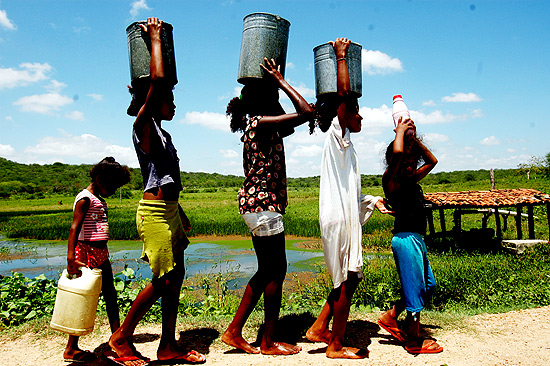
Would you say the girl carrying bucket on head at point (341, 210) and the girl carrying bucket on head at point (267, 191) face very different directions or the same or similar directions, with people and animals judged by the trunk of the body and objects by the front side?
same or similar directions

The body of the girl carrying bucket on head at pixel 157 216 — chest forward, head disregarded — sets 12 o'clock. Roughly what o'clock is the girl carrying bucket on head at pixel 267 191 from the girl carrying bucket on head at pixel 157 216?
the girl carrying bucket on head at pixel 267 191 is roughly at 12 o'clock from the girl carrying bucket on head at pixel 157 216.

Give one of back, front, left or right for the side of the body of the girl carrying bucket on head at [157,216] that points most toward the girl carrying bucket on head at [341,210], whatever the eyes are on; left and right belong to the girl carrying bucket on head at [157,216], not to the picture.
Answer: front

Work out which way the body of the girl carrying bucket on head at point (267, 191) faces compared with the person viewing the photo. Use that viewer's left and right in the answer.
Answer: facing to the right of the viewer

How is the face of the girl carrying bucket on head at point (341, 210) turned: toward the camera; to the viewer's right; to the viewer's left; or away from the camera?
to the viewer's right

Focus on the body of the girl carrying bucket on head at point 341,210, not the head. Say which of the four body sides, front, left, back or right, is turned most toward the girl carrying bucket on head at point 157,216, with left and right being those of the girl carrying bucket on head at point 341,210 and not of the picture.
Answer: back

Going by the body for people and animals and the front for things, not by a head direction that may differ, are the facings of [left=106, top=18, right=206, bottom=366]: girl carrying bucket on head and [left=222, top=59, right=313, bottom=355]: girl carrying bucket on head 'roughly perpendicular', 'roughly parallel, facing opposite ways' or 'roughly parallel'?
roughly parallel
